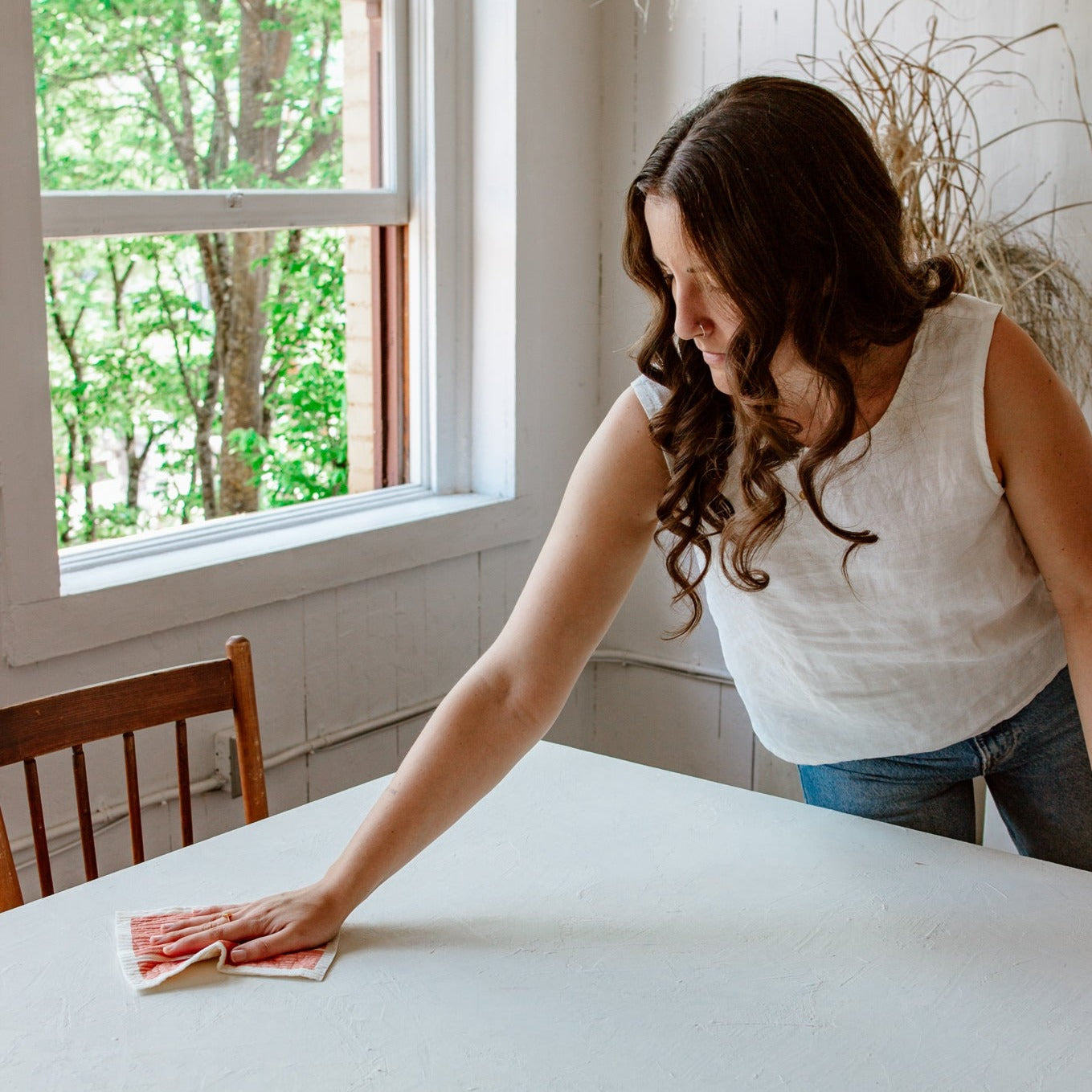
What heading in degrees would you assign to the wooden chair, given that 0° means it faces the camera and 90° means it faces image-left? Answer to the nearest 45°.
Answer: approximately 315°

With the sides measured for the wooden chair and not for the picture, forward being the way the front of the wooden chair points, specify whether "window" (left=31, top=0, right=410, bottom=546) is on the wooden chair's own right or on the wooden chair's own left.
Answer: on the wooden chair's own left

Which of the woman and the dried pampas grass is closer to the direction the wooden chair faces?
the woman

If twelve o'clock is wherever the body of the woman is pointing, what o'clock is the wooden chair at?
The wooden chair is roughly at 2 o'clock from the woman.

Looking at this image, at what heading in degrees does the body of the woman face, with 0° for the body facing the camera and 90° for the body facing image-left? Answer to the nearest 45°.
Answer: approximately 45°

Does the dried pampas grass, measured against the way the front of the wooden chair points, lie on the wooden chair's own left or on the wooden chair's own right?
on the wooden chair's own left

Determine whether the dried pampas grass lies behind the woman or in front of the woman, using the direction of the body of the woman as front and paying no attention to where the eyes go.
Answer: behind

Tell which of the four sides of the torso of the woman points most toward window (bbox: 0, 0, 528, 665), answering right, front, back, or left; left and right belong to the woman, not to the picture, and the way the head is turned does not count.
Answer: right
